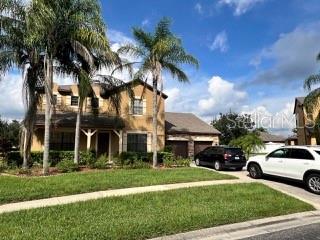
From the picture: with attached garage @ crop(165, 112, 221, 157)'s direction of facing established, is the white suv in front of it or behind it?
in front

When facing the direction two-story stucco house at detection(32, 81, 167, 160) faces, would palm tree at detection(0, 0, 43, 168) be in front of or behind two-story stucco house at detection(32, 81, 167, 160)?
in front

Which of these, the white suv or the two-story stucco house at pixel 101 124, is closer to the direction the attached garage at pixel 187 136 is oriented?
the white suv

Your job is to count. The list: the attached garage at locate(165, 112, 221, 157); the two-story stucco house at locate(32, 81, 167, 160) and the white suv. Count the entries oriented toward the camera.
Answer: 2

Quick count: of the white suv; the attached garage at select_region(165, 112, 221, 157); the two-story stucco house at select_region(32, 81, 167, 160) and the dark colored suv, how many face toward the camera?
2

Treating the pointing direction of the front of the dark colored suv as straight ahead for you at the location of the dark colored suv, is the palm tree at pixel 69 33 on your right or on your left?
on your left

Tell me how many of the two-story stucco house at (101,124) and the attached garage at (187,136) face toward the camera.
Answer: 2
